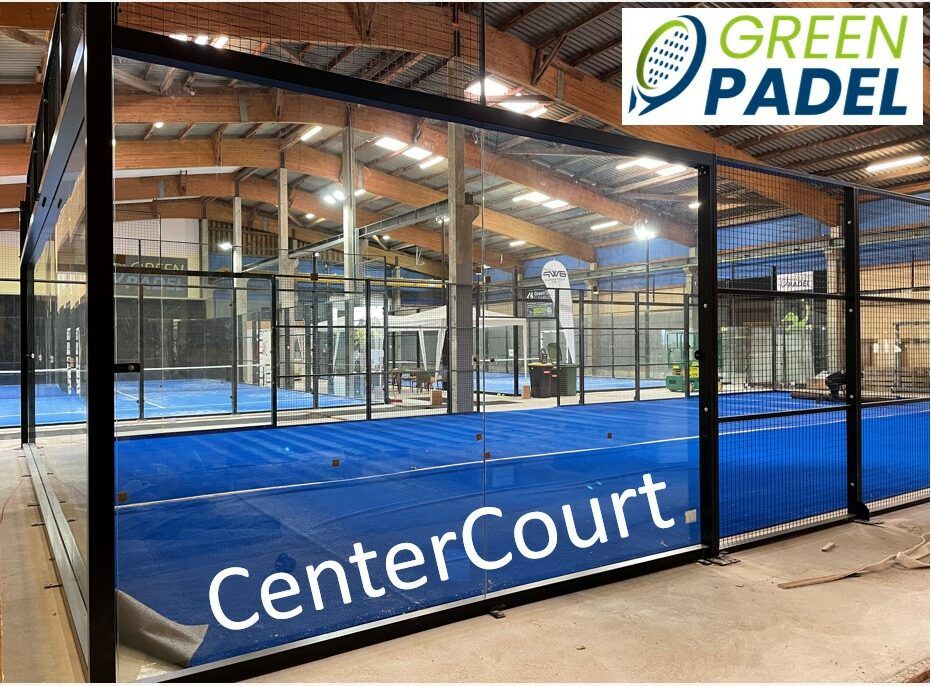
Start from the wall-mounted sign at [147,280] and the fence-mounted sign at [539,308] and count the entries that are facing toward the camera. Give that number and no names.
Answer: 2

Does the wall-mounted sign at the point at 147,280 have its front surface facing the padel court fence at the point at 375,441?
yes

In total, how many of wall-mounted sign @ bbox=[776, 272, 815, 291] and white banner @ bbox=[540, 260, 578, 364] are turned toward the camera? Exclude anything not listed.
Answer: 2

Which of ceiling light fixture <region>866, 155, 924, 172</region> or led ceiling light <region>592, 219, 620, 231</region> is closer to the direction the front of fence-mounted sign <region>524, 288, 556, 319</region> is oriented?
the ceiling light fixture

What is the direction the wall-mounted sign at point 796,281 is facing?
toward the camera

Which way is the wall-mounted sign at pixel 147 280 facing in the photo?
toward the camera
